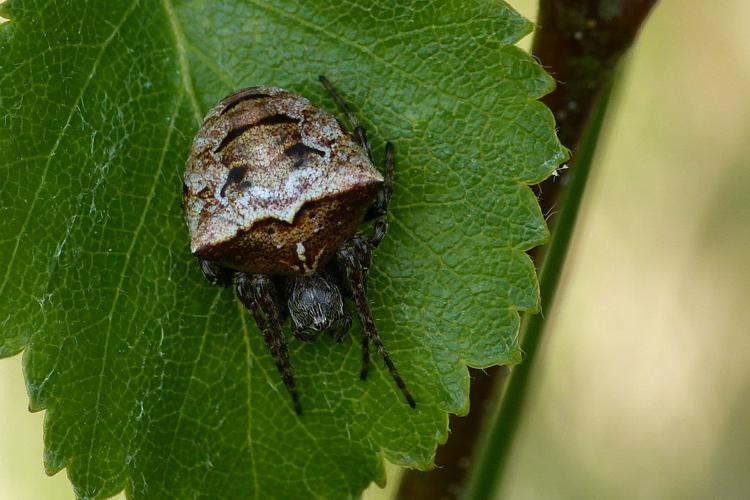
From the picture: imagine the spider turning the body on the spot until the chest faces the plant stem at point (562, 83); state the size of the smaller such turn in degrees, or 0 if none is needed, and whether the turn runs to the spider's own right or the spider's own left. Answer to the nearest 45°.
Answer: approximately 90° to the spider's own left

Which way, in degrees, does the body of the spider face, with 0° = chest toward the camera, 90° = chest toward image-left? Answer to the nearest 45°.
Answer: approximately 0°

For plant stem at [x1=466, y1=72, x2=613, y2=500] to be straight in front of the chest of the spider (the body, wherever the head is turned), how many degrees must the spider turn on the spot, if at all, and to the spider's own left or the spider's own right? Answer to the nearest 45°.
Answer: approximately 90° to the spider's own left
